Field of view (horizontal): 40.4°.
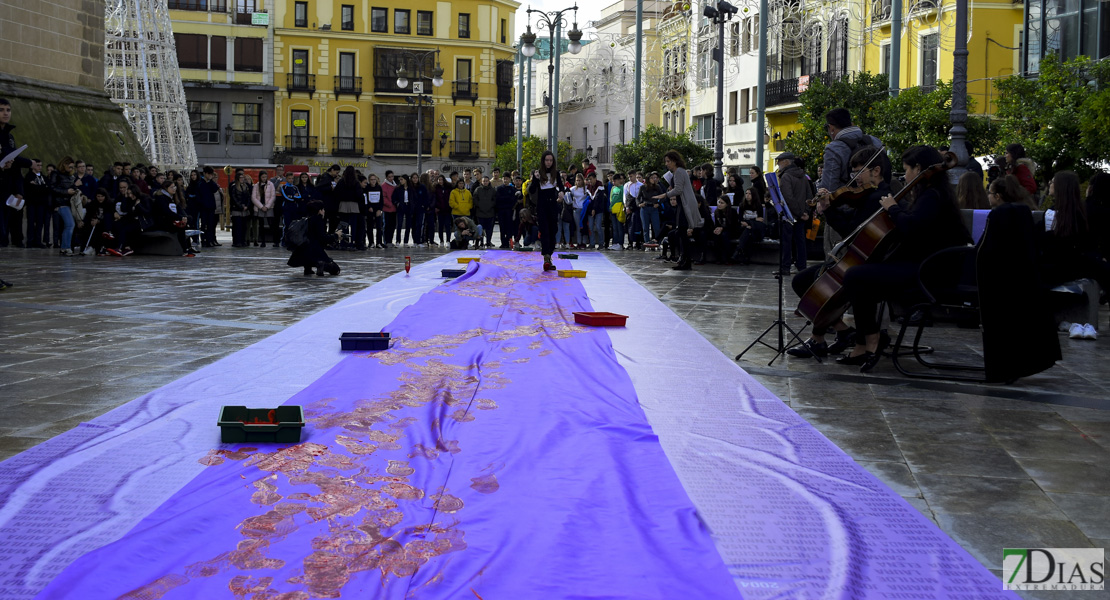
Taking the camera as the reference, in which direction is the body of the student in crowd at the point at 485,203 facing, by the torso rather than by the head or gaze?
toward the camera

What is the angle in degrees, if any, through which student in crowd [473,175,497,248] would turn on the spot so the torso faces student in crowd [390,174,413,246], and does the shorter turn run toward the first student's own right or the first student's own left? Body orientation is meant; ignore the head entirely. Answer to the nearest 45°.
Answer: approximately 135° to the first student's own right

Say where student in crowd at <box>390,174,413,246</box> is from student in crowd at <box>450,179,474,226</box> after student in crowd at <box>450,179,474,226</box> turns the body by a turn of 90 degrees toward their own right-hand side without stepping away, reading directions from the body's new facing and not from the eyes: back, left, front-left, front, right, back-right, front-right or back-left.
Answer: front-right

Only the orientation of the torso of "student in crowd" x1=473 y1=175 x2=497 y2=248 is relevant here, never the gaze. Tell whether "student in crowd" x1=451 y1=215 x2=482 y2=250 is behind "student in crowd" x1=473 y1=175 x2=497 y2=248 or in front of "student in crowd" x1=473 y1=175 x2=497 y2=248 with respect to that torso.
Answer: in front

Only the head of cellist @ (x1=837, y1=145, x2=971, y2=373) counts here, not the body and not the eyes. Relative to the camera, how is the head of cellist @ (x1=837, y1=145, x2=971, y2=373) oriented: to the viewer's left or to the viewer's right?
to the viewer's left

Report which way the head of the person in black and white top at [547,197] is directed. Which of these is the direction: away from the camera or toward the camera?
toward the camera

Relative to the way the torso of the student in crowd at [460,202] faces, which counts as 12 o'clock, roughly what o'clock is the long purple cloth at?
The long purple cloth is roughly at 12 o'clock from the student in crowd.

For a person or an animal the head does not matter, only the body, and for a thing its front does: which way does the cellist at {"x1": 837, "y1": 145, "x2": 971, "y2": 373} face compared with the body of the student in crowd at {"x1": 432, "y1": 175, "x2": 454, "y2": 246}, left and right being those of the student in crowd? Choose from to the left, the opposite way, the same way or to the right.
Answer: to the right

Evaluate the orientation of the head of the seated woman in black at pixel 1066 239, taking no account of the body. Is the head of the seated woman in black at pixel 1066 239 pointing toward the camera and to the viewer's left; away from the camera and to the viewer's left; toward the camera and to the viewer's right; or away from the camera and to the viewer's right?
away from the camera and to the viewer's left

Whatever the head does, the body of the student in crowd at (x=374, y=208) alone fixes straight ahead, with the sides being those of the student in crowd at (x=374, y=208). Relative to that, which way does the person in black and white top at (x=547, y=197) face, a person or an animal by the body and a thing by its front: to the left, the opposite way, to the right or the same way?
the same way

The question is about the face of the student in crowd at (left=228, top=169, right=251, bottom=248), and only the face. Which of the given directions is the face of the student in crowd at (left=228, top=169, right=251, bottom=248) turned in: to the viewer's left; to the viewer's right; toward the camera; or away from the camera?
toward the camera

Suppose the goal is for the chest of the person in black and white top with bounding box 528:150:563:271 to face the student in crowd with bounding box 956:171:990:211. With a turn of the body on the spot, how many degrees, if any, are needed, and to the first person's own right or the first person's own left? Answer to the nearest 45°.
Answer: approximately 45° to the first person's own left

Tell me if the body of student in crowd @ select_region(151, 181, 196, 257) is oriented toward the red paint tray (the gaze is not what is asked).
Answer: no

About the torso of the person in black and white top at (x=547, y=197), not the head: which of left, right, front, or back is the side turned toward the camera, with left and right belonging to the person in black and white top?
front
